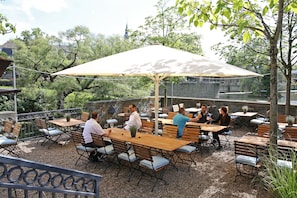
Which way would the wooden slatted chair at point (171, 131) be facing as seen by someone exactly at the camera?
facing the viewer and to the left of the viewer

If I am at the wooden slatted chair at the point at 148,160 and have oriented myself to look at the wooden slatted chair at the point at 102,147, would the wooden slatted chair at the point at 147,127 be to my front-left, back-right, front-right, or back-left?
front-right

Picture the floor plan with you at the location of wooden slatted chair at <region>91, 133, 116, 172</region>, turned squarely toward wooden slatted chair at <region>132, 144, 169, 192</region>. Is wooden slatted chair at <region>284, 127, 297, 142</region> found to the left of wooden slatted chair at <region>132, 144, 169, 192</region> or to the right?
left

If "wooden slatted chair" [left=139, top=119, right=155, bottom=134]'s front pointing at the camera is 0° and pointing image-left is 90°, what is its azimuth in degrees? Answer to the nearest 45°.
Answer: approximately 45°

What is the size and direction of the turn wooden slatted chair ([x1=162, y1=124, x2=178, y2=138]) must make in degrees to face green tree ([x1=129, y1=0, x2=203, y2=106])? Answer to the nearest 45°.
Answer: approximately 135° to its right

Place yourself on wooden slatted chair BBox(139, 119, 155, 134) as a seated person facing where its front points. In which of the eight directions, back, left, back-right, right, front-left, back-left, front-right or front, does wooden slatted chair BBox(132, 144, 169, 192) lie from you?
front-left

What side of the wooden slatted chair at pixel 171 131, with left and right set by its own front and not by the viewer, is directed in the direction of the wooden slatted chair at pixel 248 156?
left
